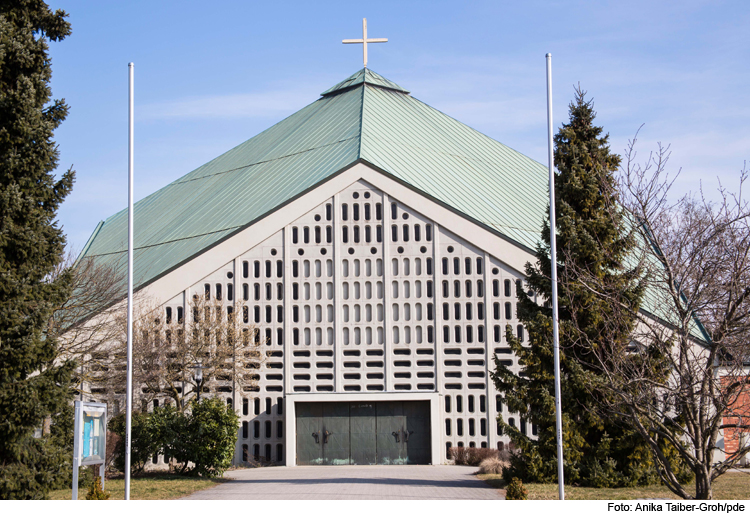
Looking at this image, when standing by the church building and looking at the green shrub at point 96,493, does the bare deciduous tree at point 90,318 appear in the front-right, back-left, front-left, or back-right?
front-right

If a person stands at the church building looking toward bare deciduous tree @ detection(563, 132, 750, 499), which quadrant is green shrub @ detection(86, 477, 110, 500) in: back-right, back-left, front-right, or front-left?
front-right

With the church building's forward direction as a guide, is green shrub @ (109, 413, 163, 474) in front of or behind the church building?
in front

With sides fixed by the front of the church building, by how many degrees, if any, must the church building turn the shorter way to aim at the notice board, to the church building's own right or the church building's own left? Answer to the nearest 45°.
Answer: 0° — it already faces it

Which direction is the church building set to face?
toward the camera

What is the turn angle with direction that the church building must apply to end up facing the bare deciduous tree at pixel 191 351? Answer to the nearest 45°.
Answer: approximately 90° to its right

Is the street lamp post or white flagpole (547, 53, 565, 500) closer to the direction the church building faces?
the white flagpole

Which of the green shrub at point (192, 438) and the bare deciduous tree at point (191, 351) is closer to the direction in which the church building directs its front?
the green shrub

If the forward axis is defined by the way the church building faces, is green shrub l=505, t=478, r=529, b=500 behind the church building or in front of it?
in front

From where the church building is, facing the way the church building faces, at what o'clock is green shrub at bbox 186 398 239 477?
The green shrub is roughly at 1 o'clock from the church building.
